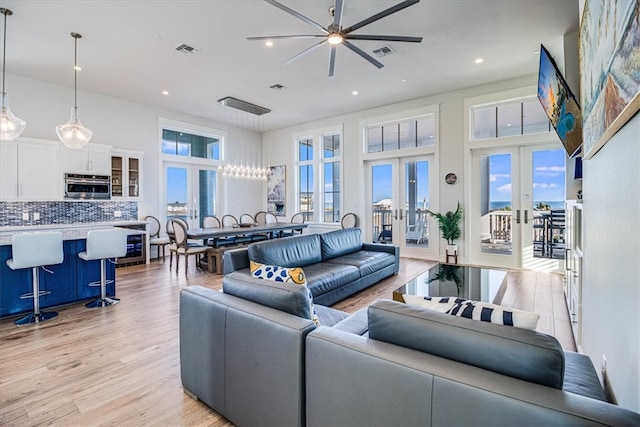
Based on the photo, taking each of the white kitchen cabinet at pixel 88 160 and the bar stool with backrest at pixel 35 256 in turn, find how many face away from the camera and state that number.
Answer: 1

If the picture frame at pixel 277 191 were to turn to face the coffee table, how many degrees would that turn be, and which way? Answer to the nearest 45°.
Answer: approximately 45° to its left

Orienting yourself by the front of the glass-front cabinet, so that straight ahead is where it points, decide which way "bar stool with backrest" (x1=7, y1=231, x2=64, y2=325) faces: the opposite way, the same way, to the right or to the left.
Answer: the opposite way

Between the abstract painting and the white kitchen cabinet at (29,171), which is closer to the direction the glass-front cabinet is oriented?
the abstract painting

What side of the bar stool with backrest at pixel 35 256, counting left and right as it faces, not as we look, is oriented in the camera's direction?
back

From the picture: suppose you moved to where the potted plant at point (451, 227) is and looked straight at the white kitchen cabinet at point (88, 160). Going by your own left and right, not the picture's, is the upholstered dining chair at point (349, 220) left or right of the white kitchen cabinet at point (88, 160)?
right

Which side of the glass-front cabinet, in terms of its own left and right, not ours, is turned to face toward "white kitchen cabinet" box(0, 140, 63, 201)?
right

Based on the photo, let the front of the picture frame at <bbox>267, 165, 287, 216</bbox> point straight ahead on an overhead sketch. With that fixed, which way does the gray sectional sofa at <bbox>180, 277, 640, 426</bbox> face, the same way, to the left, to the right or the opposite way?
the opposite way

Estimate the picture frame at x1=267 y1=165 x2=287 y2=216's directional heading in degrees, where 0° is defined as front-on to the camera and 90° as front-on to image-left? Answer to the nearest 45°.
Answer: approximately 45°

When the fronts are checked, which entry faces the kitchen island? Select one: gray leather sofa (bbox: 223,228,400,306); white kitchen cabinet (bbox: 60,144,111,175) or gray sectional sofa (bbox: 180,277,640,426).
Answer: the white kitchen cabinet

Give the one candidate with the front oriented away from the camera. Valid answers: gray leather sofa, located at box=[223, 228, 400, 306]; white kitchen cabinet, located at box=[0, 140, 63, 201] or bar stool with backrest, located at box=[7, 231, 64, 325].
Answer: the bar stool with backrest

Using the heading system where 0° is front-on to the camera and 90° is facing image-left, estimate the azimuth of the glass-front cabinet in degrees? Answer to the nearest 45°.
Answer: approximately 0°

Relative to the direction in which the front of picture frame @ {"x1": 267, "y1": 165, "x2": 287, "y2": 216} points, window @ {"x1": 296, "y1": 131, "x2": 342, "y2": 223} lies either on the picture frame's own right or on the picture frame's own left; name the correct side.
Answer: on the picture frame's own left
